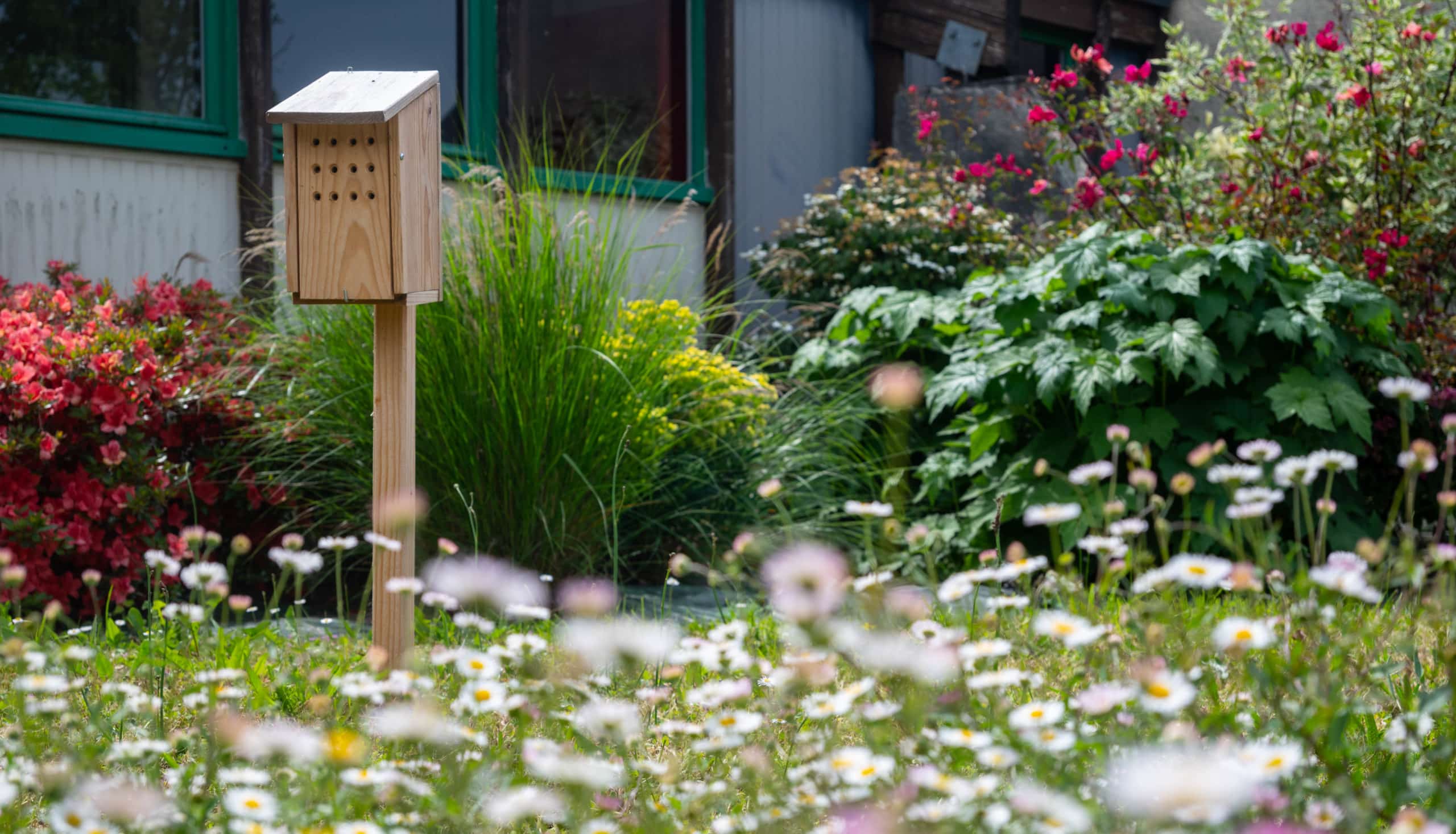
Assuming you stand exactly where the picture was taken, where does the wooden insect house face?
facing the viewer and to the left of the viewer

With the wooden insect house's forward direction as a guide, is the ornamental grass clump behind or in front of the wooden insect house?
behind

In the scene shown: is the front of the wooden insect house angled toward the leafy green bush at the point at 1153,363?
no

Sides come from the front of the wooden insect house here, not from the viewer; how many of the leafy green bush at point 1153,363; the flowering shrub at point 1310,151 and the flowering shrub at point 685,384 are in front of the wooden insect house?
0

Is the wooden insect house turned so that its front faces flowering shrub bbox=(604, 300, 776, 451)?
no

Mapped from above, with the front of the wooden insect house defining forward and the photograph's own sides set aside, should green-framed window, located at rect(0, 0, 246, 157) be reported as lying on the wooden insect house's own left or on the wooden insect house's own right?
on the wooden insect house's own right

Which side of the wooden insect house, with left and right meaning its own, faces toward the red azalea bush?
right

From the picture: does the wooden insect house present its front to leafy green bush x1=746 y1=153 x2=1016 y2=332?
no

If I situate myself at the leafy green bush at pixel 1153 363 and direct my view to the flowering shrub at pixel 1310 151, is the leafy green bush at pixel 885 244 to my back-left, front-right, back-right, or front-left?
front-left
